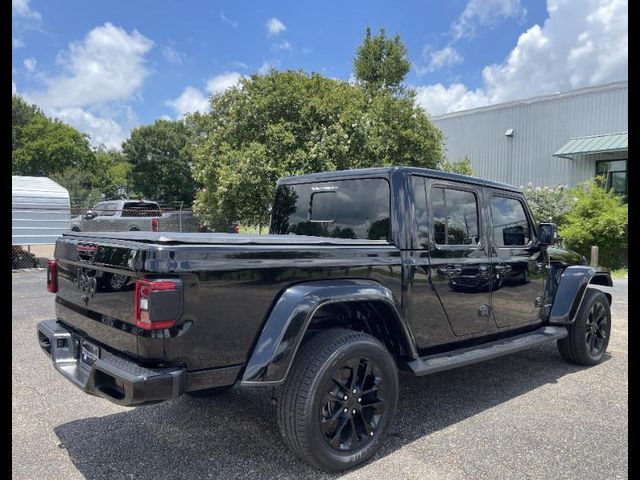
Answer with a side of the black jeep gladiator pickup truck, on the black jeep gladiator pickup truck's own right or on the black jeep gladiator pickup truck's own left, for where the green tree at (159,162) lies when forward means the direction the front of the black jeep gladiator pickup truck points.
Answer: on the black jeep gladiator pickup truck's own left

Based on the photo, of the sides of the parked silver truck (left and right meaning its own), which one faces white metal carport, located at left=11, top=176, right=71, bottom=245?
left

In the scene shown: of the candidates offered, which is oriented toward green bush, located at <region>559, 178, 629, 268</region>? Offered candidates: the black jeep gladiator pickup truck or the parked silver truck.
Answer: the black jeep gladiator pickup truck

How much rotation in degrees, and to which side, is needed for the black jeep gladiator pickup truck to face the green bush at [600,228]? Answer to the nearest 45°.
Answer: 0° — it already faces it

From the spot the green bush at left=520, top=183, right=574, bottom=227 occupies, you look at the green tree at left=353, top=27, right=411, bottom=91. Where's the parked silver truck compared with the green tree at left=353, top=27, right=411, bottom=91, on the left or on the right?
left

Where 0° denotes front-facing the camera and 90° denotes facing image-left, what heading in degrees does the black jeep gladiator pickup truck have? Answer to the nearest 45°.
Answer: approximately 225°

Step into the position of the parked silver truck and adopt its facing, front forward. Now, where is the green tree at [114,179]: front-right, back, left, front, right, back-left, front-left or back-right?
front-right

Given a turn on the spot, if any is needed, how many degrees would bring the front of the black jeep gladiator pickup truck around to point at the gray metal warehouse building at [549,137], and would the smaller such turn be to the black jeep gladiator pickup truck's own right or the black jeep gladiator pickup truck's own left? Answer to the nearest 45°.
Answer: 0° — it already faces it

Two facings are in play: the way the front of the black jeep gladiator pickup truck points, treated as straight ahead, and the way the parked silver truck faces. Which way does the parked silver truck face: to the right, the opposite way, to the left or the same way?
to the left

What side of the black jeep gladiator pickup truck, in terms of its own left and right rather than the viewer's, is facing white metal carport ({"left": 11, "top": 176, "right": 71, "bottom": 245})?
left

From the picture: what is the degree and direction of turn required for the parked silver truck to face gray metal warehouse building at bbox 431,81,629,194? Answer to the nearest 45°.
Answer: approximately 135° to its right

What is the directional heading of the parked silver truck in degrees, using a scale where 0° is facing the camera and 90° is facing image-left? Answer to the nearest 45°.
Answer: approximately 135°
